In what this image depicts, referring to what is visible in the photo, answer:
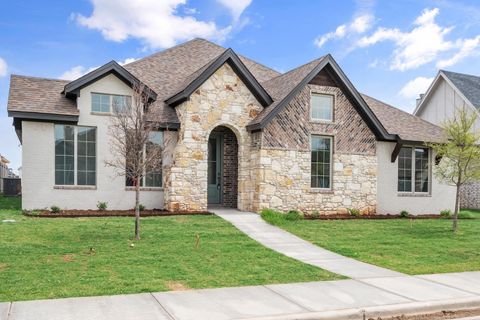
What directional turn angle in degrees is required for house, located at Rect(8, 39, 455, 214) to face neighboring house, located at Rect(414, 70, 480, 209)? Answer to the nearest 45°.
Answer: approximately 135° to its left

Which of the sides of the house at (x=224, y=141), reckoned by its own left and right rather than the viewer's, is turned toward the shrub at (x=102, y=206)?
right

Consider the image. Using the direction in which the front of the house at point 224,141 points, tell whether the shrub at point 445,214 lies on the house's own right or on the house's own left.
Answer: on the house's own left

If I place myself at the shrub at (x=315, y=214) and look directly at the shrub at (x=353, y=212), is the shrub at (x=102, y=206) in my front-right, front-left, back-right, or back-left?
back-left

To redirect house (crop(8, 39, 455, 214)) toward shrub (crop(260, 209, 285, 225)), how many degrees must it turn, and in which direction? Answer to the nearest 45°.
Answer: approximately 45° to its left

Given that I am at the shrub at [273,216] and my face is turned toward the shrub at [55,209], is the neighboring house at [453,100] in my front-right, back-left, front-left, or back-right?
back-right

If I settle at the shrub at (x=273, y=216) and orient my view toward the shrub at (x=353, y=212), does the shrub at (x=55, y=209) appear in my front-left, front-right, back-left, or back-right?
back-left

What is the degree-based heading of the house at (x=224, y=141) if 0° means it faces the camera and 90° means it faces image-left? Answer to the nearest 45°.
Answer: approximately 0°
